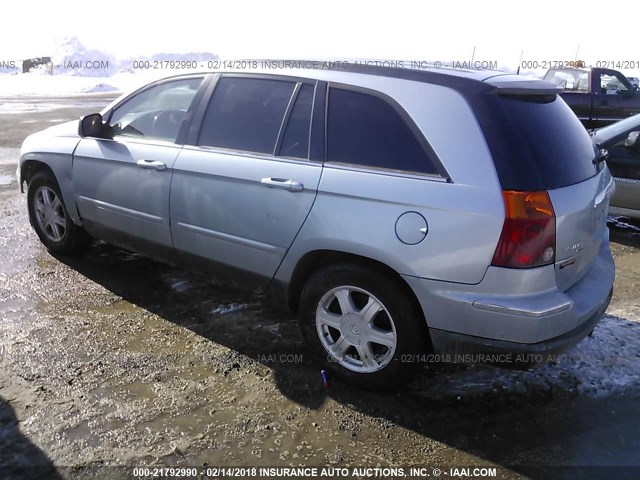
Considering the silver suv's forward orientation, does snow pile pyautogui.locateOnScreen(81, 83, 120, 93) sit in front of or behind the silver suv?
in front

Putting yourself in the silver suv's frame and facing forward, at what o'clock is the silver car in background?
The silver car in background is roughly at 3 o'clock from the silver suv.

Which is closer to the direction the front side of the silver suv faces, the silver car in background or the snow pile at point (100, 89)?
the snow pile

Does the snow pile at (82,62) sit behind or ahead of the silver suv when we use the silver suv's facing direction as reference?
ahead

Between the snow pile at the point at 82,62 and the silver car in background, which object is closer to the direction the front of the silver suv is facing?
the snow pile

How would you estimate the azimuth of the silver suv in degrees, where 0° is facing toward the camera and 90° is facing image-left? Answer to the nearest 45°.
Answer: approximately 135°
